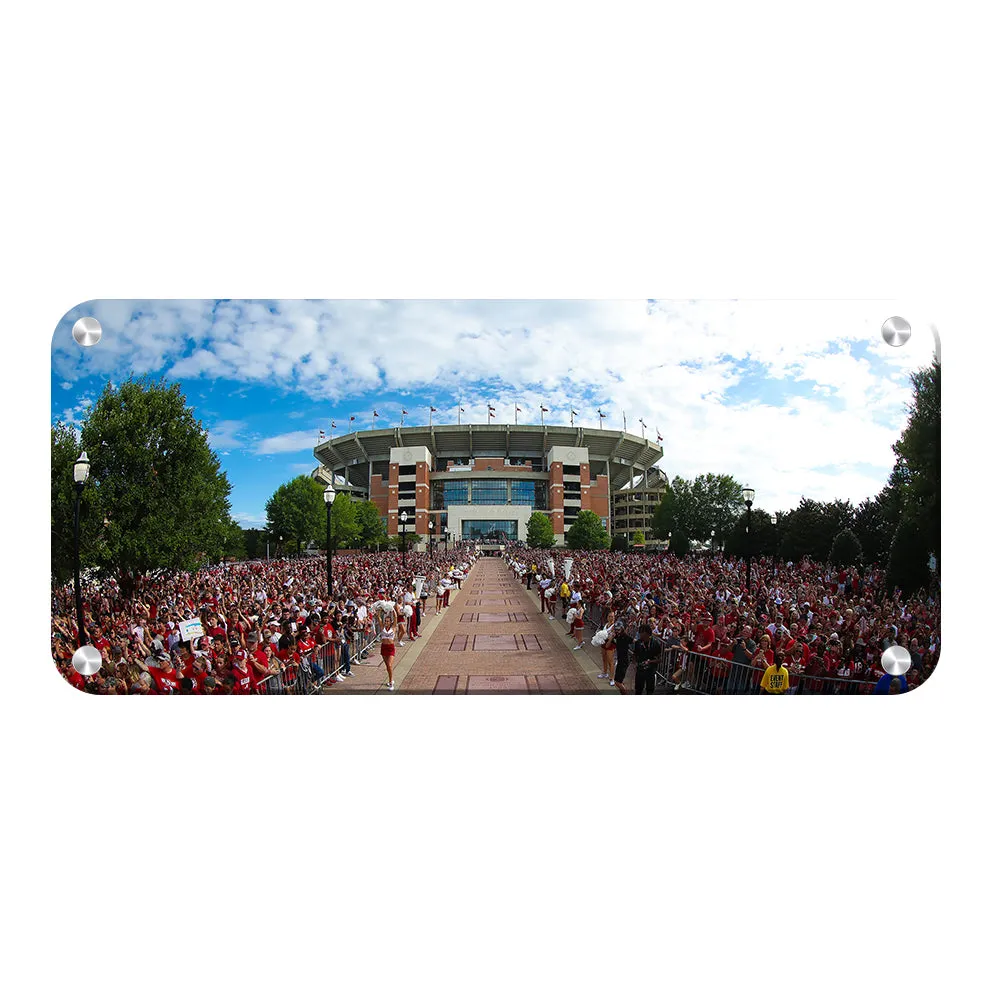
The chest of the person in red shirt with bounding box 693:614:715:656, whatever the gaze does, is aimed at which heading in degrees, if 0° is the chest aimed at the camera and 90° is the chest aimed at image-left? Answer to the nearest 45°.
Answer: approximately 45°

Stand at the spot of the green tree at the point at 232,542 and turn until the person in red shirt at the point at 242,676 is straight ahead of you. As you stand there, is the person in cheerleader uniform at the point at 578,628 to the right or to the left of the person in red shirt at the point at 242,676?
left

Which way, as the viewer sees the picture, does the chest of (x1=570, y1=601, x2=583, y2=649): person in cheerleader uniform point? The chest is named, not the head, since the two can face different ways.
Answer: to the viewer's left

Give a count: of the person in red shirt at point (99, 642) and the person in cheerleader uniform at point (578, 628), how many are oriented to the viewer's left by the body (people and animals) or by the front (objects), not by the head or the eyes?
1

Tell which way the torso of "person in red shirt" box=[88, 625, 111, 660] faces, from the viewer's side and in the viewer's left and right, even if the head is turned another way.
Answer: facing the viewer and to the right of the viewer
